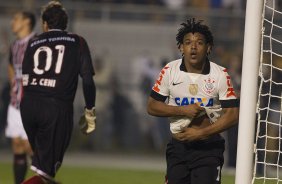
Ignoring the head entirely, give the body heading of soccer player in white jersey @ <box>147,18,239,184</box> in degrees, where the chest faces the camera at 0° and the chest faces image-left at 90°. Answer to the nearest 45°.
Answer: approximately 0°

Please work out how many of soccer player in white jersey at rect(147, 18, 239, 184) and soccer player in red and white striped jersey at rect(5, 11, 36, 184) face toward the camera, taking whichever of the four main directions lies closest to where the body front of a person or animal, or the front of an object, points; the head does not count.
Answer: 1

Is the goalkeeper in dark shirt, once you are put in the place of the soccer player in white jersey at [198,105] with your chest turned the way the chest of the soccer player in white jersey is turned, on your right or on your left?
on your right
